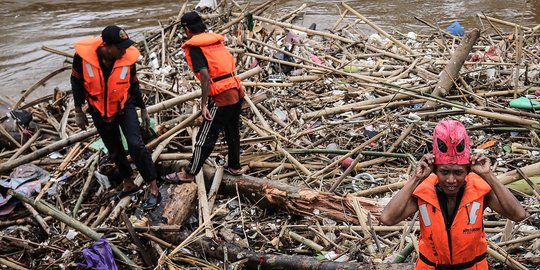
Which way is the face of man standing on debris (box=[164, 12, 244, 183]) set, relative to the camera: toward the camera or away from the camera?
away from the camera

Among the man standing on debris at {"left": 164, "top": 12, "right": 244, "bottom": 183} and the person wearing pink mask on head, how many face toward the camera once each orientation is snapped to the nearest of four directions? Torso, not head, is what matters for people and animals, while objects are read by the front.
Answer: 1

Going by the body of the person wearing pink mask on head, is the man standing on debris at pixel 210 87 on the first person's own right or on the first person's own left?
on the first person's own right

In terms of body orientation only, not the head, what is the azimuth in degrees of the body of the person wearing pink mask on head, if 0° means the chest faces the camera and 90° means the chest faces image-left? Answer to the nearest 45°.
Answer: approximately 0°

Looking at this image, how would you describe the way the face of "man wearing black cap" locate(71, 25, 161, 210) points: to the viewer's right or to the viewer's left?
to the viewer's right

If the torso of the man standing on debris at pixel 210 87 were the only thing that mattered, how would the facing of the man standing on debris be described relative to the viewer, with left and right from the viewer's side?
facing away from the viewer and to the left of the viewer

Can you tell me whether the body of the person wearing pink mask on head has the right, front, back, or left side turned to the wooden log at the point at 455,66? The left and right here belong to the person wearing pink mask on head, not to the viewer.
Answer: back

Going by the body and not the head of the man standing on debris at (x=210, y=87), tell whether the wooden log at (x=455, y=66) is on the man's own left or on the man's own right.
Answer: on the man's own right
